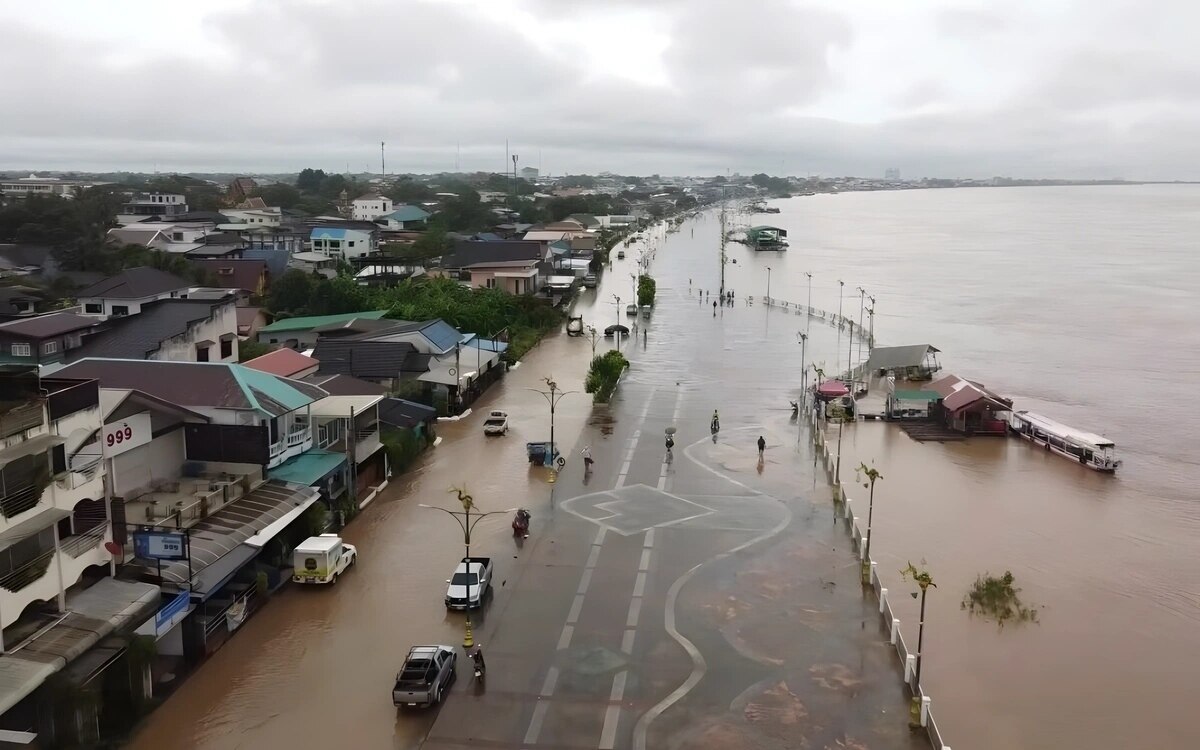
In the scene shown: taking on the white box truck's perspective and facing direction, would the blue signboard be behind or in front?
behind

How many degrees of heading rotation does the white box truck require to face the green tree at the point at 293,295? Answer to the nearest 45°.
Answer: approximately 45° to its left

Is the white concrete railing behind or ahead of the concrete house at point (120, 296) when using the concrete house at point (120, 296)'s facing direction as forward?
ahead

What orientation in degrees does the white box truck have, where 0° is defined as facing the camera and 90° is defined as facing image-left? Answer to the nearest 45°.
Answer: approximately 225°

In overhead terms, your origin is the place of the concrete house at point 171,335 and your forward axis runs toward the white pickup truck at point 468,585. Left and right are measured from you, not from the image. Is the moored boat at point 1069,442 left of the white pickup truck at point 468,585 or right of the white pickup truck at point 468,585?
left

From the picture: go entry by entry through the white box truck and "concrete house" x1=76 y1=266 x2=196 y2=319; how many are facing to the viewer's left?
0

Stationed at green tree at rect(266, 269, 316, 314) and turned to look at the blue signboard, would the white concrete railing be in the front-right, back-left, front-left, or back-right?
front-left

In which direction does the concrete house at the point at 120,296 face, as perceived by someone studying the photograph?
facing the viewer and to the right of the viewer
